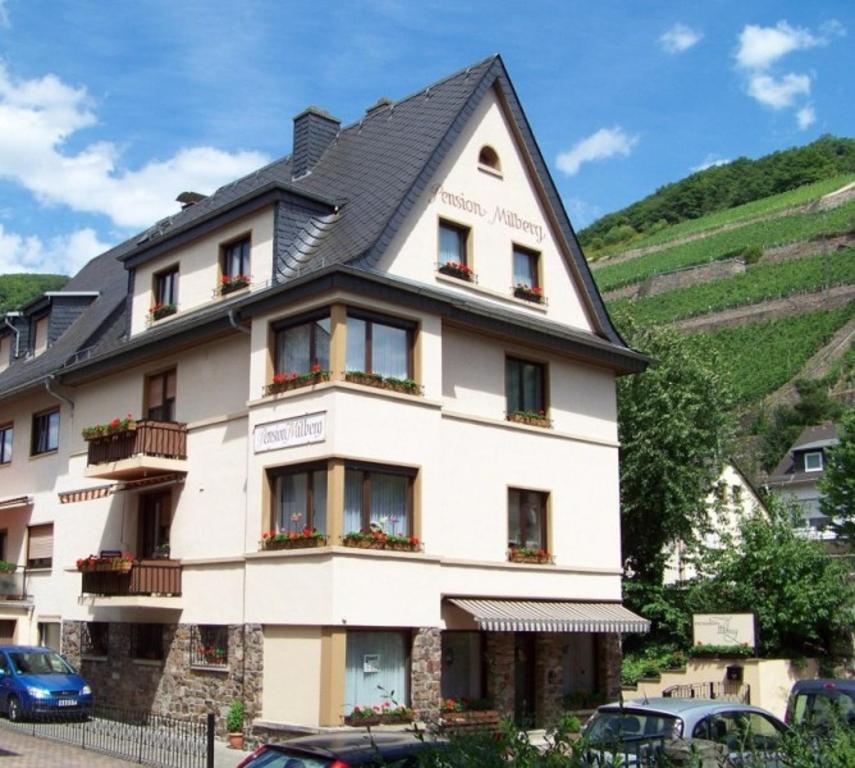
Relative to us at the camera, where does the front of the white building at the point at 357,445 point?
facing the viewer and to the right of the viewer

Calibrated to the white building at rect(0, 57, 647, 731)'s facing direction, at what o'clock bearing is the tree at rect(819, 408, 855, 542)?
The tree is roughly at 9 o'clock from the white building.

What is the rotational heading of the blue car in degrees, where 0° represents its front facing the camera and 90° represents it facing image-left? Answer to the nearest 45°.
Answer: approximately 315°

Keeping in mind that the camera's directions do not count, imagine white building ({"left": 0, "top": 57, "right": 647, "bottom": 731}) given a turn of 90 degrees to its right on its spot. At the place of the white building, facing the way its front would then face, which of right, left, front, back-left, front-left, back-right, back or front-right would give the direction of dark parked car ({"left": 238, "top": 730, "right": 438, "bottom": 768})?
front-left

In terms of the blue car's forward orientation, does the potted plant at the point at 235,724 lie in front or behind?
in front

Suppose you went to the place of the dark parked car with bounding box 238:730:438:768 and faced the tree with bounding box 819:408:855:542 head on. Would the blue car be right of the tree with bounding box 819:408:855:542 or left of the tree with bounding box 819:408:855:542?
left

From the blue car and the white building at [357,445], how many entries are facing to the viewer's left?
0

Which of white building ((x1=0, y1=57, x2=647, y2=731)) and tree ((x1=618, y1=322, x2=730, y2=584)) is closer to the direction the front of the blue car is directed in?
the white building
